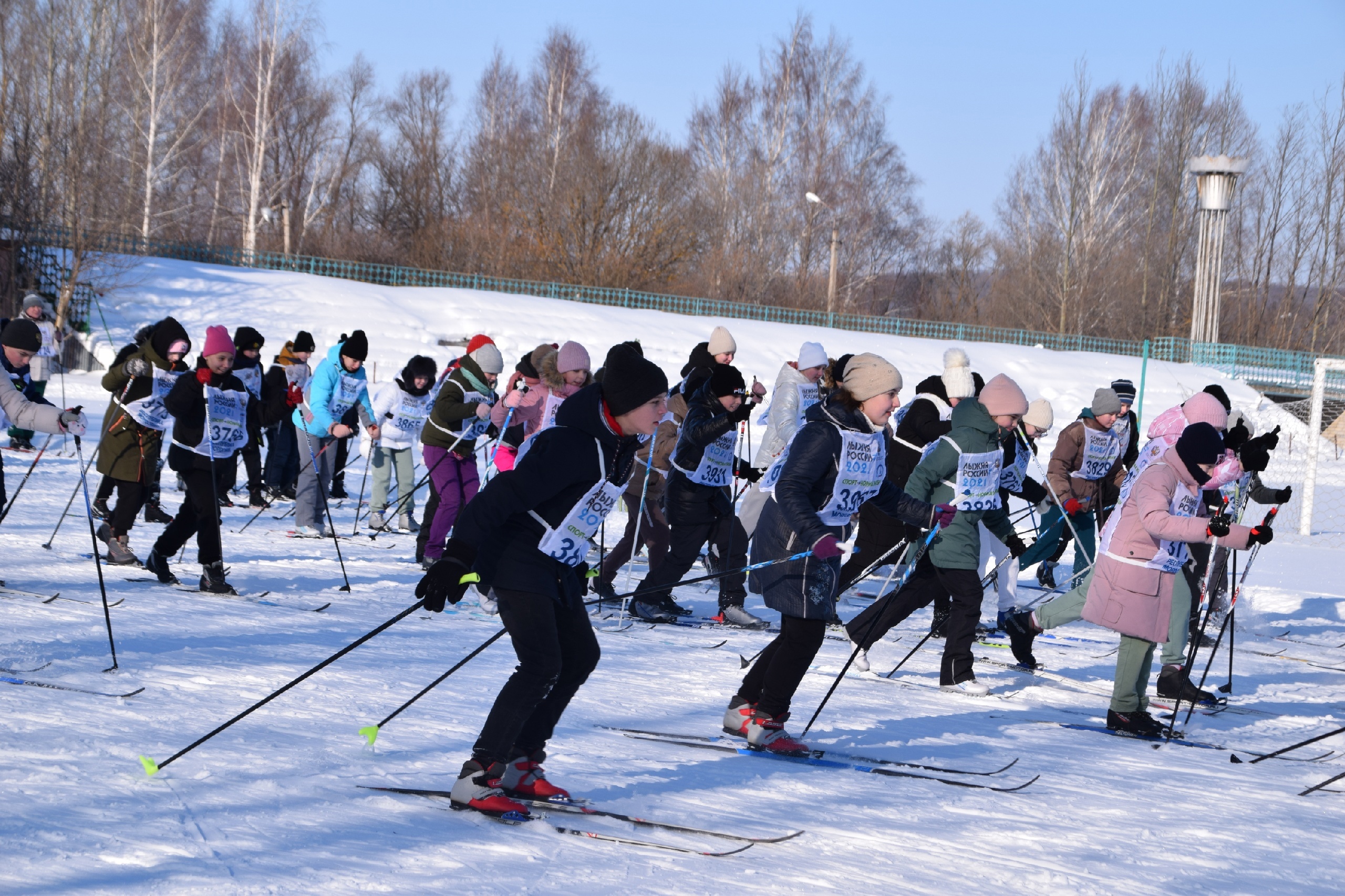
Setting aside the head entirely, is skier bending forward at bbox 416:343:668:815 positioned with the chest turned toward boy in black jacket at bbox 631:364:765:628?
no

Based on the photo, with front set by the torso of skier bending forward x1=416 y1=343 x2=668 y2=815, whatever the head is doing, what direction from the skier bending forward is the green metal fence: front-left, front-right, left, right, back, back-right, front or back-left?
left

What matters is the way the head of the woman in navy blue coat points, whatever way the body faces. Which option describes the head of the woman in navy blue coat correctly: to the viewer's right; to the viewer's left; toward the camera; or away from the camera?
to the viewer's right

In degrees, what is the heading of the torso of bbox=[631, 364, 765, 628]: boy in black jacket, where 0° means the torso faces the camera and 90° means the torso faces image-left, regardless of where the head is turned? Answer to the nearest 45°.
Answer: approximately 315°

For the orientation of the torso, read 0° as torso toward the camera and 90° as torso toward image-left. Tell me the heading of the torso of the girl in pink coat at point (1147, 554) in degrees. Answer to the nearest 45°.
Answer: approximately 270°

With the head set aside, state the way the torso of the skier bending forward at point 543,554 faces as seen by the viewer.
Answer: to the viewer's right

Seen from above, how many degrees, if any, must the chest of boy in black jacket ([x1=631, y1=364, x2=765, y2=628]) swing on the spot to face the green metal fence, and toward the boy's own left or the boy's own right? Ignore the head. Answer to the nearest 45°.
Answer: approximately 135° to the boy's own left

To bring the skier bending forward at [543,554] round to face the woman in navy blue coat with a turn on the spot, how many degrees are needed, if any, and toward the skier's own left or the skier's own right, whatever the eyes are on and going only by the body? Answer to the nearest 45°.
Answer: approximately 45° to the skier's own left

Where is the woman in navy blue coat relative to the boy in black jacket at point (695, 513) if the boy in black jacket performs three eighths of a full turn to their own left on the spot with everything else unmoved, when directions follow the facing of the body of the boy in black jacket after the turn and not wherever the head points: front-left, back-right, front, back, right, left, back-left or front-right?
back

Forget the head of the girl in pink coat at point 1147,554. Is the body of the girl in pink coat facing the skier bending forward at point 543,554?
no

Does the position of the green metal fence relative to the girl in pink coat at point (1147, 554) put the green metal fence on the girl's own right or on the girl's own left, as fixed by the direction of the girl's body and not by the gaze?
on the girl's own left

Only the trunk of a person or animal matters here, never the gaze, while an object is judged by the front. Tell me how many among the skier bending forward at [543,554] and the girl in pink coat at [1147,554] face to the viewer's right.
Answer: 2

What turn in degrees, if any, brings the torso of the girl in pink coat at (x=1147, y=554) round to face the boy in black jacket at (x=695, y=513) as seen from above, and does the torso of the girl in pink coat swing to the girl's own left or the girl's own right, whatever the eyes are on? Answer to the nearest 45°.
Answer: approximately 135° to the girl's own left

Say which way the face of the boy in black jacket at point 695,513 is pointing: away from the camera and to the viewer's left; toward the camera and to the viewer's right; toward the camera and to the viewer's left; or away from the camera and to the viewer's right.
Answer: toward the camera and to the viewer's right

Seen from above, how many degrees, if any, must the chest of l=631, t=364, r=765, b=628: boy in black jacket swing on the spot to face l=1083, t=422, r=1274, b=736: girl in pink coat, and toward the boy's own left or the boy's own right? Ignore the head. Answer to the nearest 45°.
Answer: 0° — they already face them
